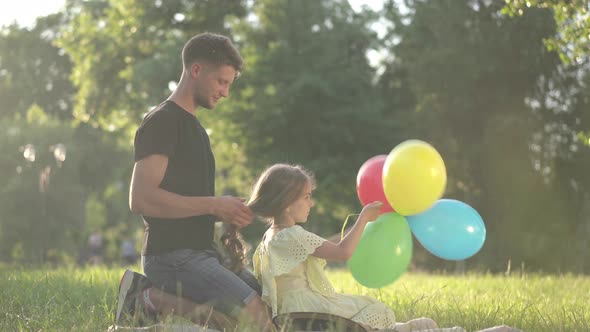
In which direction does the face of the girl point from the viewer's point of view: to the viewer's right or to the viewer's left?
to the viewer's right

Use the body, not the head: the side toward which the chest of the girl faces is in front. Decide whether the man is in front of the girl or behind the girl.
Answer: behind

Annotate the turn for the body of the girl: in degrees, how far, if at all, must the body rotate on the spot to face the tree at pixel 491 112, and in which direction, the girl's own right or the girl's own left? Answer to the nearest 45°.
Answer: approximately 90° to the girl's own left

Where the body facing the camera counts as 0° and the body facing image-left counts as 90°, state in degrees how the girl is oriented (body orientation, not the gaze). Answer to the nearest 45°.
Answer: approximately 270°
